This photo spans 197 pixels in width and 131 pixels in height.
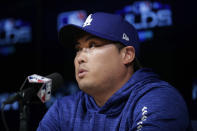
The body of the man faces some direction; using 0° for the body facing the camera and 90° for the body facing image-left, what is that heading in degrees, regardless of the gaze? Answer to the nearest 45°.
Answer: approximately 45°

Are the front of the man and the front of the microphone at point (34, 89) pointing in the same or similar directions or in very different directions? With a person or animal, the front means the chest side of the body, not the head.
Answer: very different directions

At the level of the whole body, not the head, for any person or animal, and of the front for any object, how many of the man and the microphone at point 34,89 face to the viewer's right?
1

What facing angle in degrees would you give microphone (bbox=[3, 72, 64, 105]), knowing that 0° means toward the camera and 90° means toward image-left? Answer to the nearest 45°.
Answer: approximately 270°
